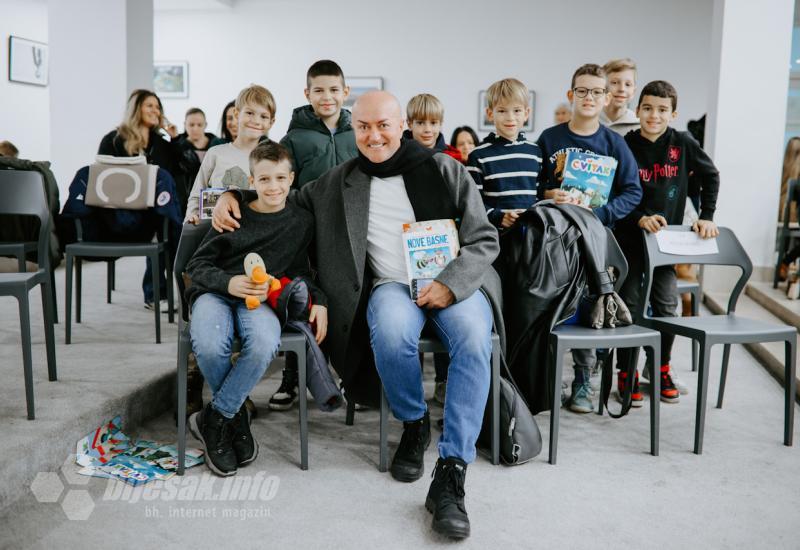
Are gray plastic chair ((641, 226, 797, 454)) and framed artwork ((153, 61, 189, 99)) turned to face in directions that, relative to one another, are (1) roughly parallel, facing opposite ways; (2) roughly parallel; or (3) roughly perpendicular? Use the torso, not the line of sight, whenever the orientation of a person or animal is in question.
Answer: roughly parallel

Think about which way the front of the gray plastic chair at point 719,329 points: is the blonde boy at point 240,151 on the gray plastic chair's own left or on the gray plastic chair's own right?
on the gray plastic chair's own right

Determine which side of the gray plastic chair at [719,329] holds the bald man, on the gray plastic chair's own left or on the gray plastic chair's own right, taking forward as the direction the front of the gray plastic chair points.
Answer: on the gray plastic chair's own right

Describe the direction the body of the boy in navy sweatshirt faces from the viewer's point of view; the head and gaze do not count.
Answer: toward the camera

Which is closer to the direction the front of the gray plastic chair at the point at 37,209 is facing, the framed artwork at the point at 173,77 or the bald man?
the bald man

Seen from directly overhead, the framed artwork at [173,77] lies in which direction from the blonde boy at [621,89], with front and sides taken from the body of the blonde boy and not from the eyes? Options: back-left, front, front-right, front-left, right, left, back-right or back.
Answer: back-right

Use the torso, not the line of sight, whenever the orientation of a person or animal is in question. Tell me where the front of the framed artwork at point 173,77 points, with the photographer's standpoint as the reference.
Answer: facing the viewer

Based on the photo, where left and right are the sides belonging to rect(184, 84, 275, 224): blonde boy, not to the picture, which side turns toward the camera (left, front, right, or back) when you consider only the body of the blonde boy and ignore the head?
front
